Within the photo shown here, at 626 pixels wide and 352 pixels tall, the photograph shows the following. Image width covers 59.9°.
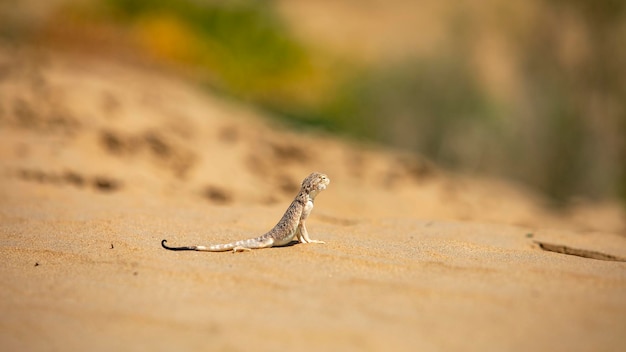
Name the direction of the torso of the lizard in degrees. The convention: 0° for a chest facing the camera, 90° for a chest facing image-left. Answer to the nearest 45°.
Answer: approximately 270°
